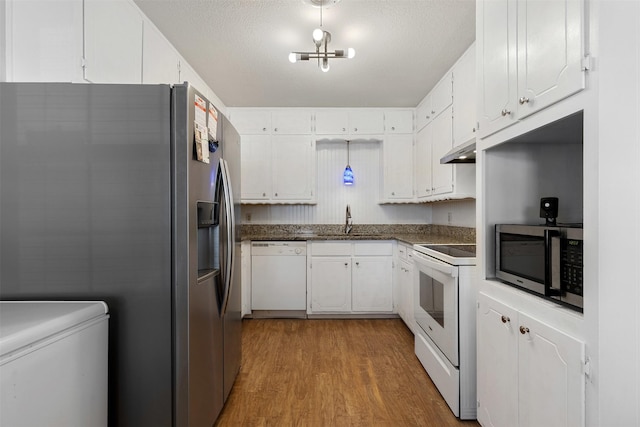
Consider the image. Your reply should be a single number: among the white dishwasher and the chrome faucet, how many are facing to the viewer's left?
0

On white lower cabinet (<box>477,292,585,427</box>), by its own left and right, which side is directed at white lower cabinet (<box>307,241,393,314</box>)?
right

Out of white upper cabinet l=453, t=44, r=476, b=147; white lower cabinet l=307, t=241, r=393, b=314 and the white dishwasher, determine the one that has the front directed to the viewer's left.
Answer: the white upper cabinet

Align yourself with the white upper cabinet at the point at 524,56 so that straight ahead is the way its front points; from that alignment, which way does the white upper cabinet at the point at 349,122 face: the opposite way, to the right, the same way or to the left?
to the left

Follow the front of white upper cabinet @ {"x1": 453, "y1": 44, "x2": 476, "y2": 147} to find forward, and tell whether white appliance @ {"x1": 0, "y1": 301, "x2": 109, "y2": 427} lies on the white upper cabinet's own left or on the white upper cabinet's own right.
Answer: on the white upper cabinet's own left

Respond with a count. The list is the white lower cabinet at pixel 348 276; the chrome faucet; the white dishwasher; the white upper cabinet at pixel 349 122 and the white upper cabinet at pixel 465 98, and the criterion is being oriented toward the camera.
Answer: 4

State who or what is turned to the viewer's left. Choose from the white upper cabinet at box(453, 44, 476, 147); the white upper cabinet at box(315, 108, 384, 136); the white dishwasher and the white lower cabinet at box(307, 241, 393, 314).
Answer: the white upper cabinet at box(453, 44, 476, 147)

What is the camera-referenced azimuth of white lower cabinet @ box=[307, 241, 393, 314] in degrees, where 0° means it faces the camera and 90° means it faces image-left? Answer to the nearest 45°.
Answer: approximately 0°

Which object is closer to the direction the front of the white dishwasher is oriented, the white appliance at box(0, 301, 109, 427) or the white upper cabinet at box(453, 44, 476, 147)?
the white appliance

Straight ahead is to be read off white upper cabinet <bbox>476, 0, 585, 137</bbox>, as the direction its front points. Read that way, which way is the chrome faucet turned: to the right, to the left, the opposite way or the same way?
to the left

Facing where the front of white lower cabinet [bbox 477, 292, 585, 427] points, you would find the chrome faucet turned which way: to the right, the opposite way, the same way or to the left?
to the left

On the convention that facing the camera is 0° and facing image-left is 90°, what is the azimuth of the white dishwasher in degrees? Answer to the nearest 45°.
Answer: approximately 0°
